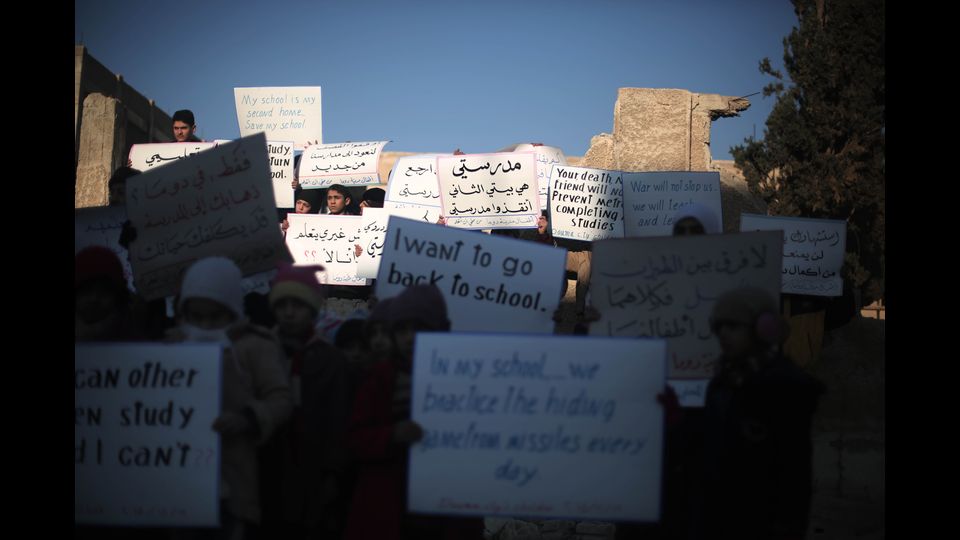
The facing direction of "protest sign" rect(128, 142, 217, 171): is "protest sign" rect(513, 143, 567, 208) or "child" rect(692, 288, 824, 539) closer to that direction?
the child

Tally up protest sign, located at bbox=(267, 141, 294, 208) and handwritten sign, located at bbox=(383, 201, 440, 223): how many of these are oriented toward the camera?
2

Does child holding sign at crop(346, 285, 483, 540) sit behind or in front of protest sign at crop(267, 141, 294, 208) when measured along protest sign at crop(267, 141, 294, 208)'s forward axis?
in front

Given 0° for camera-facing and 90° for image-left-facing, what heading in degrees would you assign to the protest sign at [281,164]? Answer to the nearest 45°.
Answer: approximately 0°

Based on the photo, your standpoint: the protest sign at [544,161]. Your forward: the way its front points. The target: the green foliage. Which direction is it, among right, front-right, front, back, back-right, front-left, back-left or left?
back-left

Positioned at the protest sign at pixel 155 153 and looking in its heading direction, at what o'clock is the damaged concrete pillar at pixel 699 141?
The damaged concrete pillar is roughly at 9 o'clock from the protest sign.

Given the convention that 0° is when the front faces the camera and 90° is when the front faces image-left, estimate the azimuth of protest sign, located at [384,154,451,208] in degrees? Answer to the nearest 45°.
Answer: approximately 0°

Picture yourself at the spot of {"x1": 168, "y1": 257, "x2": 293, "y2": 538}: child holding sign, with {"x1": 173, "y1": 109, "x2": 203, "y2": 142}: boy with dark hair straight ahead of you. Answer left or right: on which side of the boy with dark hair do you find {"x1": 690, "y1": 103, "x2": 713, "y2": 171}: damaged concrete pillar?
right

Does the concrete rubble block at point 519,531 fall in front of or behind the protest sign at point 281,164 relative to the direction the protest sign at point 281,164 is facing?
in front

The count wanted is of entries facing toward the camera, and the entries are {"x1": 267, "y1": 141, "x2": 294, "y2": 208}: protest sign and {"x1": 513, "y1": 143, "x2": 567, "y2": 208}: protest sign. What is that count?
2

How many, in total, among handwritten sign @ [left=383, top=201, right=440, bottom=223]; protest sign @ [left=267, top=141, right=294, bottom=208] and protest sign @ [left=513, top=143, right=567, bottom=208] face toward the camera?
3

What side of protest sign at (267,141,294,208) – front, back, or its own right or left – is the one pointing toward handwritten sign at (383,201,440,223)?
left

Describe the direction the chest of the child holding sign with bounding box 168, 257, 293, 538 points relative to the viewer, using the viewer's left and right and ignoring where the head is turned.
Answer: facing the viewer and to the left of the viewer

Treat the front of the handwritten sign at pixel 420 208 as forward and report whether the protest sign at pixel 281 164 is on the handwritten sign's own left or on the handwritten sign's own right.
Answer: on the handwritten sign's own right
